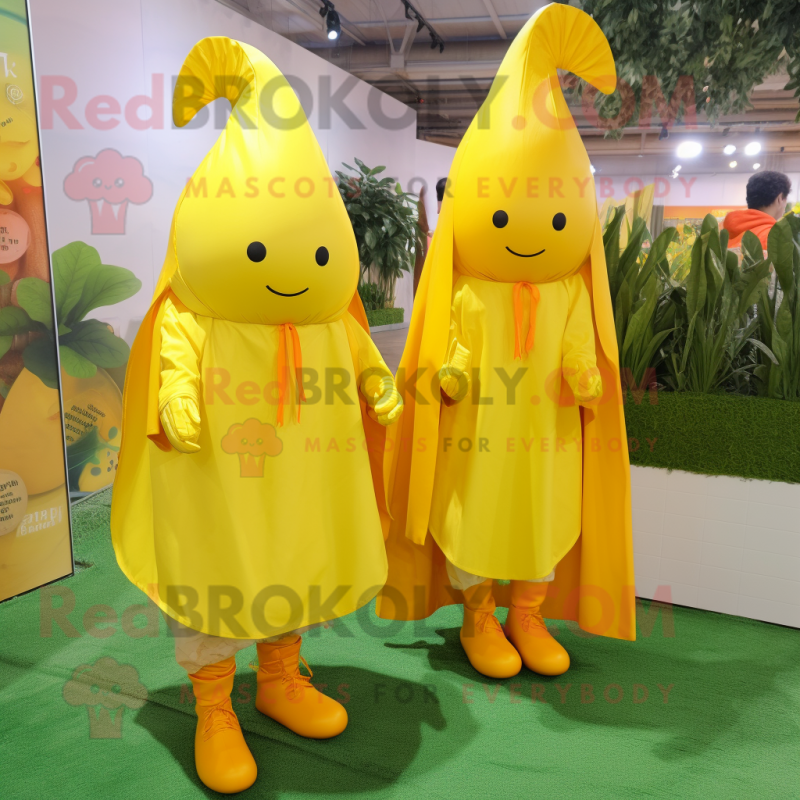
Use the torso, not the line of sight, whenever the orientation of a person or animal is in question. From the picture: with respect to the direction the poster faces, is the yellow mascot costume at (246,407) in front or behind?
in front

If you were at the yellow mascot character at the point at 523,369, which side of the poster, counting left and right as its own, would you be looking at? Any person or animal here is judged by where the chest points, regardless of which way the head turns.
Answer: front

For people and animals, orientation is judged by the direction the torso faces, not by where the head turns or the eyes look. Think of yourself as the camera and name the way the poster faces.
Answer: facing the viewer and to the right of the viewer

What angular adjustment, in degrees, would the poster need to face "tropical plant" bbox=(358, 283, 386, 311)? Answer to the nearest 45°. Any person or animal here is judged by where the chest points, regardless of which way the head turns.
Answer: approximately 90° to its left

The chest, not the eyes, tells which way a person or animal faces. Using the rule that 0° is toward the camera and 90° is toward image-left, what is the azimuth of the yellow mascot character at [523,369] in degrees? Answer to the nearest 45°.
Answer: approximately 0°

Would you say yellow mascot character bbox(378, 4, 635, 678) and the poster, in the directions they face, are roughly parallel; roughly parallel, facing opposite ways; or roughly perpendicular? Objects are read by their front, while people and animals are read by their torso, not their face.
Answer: roughly perpendicular

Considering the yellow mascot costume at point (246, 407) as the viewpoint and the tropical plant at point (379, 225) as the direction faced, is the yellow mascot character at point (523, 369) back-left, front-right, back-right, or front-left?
front-right

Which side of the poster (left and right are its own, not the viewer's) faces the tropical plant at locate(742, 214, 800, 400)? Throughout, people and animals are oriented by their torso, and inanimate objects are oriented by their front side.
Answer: front

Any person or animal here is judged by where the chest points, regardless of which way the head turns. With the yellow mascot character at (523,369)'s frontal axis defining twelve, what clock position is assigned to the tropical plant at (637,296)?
The tropical plant is roughly at 7 o'clock from the yellow mascot character.

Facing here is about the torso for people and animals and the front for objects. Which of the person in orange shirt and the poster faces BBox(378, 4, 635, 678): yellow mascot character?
the poster

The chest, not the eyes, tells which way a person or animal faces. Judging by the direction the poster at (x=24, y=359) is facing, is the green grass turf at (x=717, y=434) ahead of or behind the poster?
ahead
